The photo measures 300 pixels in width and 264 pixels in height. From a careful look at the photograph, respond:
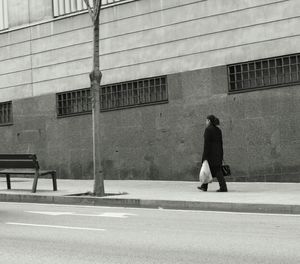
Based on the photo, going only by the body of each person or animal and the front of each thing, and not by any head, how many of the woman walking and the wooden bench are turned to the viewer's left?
1

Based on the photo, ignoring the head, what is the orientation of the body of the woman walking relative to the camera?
to the viewer's left

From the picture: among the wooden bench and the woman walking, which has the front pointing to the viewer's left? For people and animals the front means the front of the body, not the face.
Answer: the woman walking
